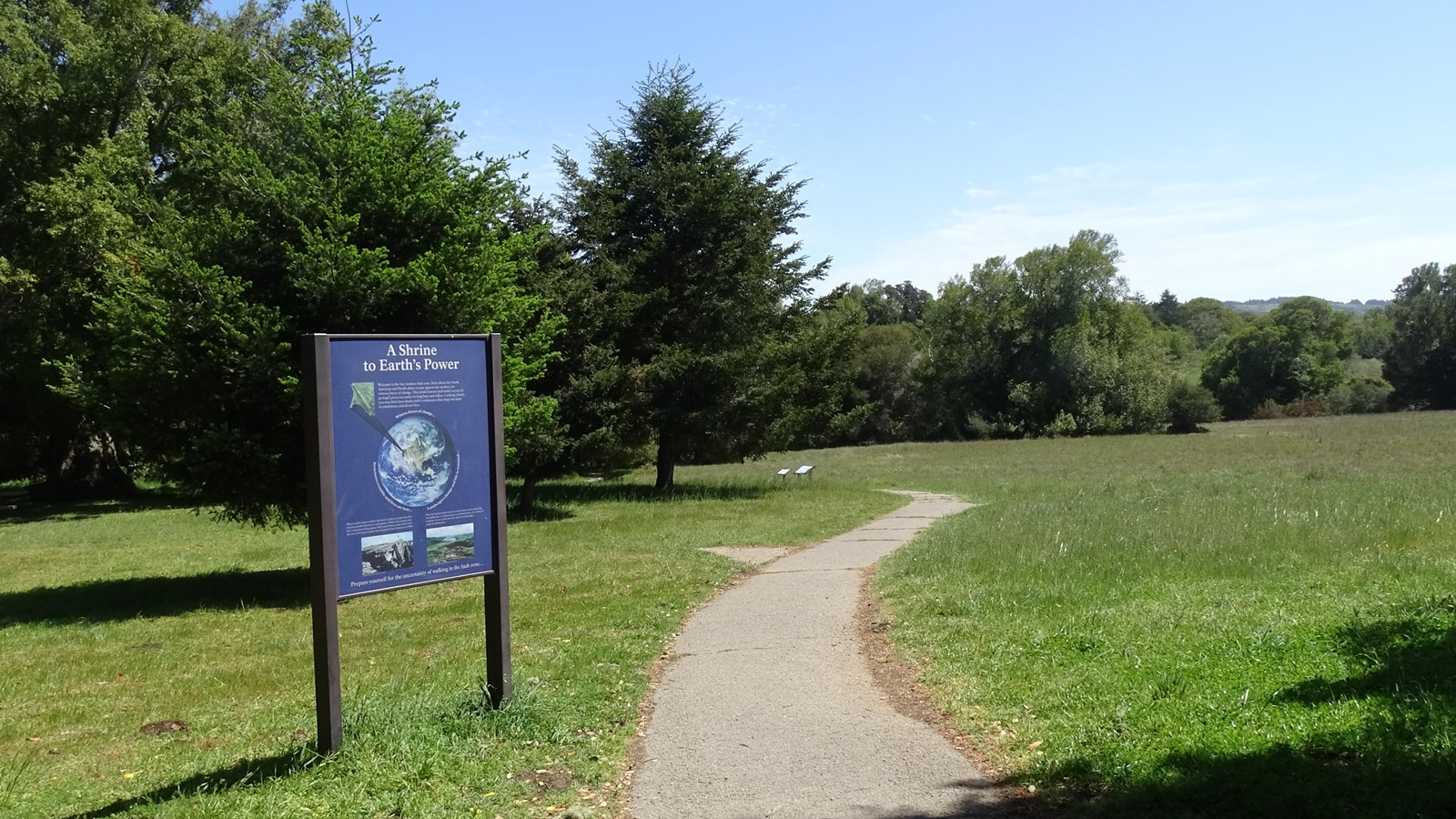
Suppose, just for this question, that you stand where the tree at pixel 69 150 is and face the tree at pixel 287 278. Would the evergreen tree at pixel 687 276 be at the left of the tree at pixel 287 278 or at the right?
left

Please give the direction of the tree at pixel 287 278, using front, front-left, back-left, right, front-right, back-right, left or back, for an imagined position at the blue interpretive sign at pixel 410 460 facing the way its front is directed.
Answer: back-left

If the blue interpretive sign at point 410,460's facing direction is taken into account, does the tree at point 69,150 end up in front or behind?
behind

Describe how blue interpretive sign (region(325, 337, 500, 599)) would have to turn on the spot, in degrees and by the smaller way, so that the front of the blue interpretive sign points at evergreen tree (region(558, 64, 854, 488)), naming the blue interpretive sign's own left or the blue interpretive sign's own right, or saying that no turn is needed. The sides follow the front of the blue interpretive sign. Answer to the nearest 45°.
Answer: approximately 135° to the blue interpretive sign's own left

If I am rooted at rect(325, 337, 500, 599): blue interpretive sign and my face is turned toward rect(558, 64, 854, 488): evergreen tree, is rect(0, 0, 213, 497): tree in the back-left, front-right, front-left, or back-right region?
front-left

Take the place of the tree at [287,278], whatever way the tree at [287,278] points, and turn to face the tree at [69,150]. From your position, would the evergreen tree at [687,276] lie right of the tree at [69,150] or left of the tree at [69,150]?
right
